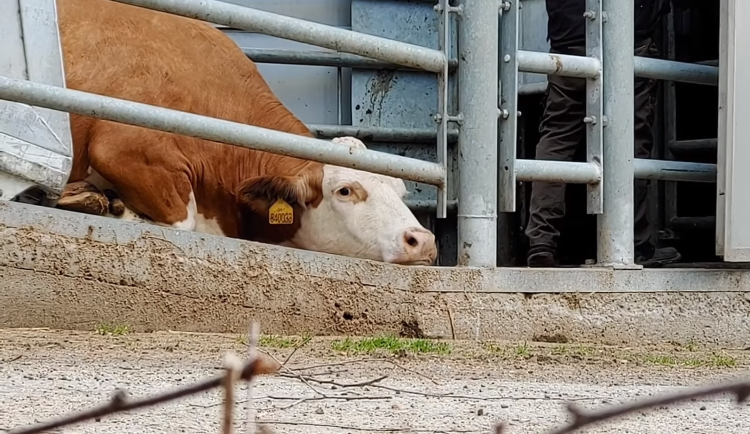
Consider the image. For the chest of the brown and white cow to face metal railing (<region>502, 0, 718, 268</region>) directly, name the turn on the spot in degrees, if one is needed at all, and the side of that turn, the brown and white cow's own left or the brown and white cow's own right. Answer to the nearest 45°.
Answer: approximately 45° to the brown and white cow's own right

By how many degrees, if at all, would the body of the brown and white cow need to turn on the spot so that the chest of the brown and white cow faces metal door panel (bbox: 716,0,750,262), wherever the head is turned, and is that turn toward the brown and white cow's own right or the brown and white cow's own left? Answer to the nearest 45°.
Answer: approximately 45° to the brown and white cow's own right

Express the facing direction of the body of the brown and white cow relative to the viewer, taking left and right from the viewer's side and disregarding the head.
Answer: facing to the right of the viewer

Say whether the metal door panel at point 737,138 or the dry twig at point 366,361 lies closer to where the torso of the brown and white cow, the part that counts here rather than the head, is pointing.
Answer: the metal door panel

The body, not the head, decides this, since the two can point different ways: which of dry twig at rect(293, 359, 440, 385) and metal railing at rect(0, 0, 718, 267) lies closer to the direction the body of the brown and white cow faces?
the metal railing

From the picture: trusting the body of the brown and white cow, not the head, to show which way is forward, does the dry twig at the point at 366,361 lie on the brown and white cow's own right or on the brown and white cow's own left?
on the brown and white cow's own right
